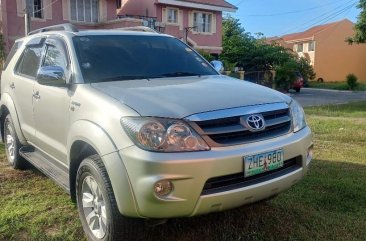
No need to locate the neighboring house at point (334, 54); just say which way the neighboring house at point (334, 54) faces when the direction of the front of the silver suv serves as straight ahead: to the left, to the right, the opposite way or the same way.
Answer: to the right

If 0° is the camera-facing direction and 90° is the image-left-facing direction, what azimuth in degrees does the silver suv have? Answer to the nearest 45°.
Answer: approximately 315°

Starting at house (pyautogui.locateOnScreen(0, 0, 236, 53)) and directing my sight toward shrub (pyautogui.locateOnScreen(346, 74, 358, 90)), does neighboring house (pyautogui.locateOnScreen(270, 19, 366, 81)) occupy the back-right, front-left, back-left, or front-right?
front-left

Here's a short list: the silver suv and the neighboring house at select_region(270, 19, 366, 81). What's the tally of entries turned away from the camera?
0

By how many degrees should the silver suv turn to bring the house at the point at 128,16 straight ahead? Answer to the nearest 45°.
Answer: approximately 135° to its left

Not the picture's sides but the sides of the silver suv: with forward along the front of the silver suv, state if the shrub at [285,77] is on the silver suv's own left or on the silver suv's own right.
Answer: on the silver suv's own left

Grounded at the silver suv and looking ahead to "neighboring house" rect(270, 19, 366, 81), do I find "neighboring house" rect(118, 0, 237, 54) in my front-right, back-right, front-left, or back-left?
front-left

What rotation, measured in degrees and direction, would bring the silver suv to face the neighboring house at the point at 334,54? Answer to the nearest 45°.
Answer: approximately 90° to its left

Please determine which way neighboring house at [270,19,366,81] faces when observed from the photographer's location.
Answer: facing the viewer and to the left of the viewer

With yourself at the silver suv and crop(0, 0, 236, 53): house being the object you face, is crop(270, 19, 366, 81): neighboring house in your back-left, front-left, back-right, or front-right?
front-right

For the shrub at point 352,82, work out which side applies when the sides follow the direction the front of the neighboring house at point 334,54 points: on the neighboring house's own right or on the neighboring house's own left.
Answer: on the neighboring house's own left
